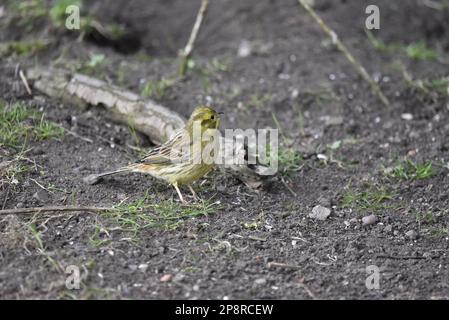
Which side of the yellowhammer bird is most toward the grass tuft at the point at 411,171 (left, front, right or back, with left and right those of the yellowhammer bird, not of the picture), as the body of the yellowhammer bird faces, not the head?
front

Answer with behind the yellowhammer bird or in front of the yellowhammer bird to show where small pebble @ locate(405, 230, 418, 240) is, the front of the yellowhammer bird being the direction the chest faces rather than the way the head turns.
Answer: in front

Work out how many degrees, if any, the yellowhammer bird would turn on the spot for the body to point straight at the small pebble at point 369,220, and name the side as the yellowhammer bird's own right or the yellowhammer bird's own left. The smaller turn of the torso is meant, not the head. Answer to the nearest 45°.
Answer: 0° — it already faces it

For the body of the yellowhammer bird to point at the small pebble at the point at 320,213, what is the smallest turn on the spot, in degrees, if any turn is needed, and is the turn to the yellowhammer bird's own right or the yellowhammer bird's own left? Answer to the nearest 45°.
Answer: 0° — it already faces it

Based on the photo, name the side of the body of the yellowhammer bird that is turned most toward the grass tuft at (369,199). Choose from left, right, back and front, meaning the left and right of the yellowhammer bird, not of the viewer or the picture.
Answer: front

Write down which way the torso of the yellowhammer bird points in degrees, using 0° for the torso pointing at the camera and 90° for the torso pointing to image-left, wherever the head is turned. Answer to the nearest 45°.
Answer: approximately 270°

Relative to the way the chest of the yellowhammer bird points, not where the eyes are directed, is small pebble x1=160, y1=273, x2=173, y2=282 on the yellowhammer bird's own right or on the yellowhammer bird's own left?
on the yellowhammer bird's own right

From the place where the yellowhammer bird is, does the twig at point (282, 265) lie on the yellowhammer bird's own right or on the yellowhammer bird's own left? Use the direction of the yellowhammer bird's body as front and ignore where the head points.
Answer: on the yellowhammer bird's own right

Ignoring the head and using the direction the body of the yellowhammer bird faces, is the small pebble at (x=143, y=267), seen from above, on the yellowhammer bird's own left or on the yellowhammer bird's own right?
on the yellowhammer bird's own right

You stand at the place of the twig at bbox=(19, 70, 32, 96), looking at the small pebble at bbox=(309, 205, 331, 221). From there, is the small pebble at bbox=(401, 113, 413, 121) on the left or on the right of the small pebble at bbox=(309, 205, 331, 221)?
left

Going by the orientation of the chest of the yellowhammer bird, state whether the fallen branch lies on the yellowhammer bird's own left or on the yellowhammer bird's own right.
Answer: on the yellowhammer bird's own left
